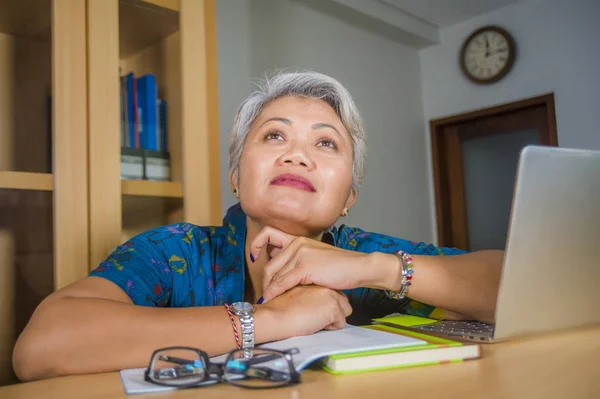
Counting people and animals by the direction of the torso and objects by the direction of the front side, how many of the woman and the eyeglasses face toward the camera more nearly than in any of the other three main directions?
2

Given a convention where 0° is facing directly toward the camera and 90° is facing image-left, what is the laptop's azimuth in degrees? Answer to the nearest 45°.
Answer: approximately 135°

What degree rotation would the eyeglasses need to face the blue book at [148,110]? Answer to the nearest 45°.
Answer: approximately 180°

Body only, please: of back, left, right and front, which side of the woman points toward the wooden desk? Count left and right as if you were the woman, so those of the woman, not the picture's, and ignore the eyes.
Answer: front

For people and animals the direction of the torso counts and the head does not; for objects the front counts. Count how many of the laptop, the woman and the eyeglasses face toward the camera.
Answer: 2

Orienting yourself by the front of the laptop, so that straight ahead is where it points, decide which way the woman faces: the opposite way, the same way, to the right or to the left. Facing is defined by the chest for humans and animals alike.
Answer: the opposite way
